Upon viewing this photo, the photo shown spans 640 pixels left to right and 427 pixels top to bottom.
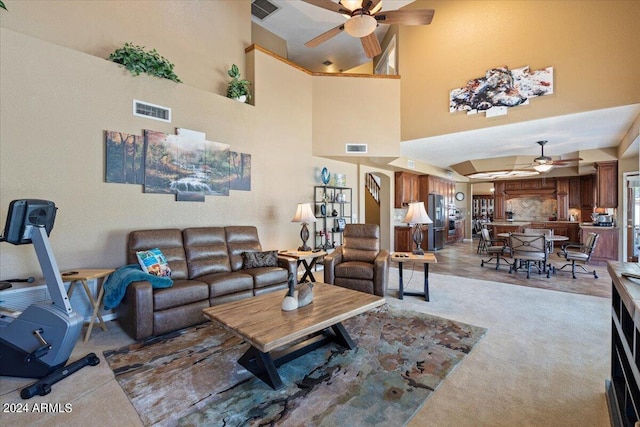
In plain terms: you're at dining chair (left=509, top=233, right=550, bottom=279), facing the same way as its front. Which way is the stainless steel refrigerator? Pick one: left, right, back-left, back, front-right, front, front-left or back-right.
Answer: front-left

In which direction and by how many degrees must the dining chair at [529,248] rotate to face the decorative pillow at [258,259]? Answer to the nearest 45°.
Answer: approximately 135° to its left

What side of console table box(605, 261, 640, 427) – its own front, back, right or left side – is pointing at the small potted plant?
front

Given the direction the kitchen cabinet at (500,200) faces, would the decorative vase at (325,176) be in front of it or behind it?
in front

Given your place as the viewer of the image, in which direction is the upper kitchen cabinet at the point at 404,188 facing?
facing the viewer and to the right of the viewer

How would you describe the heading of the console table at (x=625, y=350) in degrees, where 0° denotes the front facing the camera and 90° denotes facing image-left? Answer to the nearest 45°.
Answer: approximately 90°

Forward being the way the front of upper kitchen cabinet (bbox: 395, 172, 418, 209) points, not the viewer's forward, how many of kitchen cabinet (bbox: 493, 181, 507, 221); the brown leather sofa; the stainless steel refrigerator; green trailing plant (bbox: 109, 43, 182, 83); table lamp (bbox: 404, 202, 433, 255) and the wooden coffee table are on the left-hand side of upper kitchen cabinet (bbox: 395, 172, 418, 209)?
2

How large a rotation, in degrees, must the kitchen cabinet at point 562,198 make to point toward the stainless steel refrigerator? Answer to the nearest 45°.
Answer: approximately 45° to its right

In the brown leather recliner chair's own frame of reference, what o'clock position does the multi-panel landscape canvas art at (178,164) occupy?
The multi-panel landscape canvas art is roughly at 1 o'clock from the brown leather recliner chair.

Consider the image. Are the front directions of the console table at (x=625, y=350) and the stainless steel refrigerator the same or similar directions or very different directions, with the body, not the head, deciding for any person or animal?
very different directions

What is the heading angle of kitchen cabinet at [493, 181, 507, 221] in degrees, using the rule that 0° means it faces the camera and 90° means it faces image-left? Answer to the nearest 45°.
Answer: approximately 0°

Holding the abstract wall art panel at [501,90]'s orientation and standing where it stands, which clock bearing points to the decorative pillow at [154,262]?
The decorative pillow is roughly at 12 o'clock from the abstract wall art panel.

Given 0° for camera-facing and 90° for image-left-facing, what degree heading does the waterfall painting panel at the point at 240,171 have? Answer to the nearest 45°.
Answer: approximately 315°
